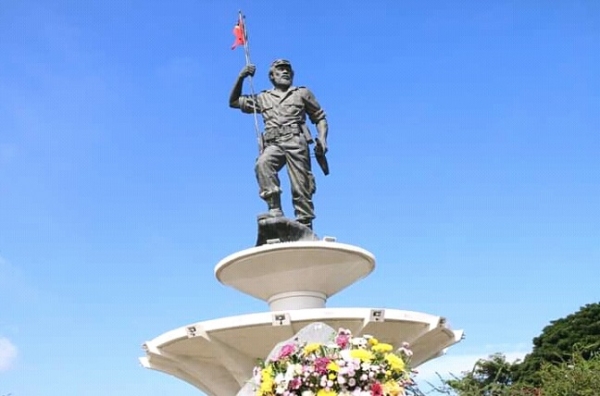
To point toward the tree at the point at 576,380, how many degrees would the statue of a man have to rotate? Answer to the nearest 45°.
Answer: approximately 90° to its left

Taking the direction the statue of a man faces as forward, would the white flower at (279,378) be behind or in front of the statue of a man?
in front

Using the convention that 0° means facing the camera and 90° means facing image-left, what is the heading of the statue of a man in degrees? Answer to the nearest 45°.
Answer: approximately 0°

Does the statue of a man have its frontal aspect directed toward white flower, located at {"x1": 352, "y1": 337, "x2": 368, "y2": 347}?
yes

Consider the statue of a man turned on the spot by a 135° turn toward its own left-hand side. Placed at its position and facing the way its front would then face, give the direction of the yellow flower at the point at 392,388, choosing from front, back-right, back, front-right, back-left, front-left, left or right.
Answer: back-right

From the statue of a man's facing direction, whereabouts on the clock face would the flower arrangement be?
The flower arrangement is roughly at 12 o'clock from the statue of a man.

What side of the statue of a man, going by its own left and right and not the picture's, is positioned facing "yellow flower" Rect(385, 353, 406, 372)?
front
